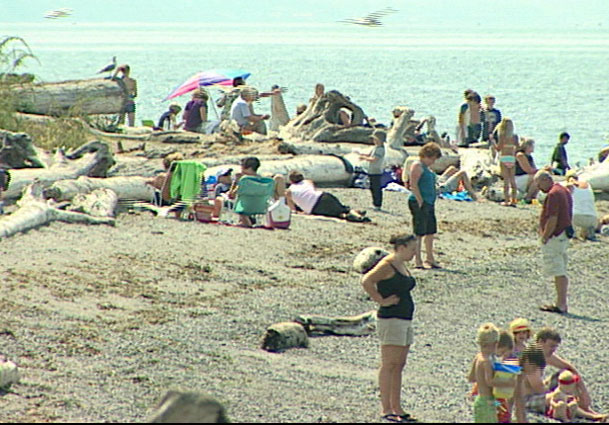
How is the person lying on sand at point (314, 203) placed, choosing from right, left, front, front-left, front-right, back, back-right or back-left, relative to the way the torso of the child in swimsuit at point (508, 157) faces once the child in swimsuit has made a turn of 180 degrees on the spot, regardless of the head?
front-right

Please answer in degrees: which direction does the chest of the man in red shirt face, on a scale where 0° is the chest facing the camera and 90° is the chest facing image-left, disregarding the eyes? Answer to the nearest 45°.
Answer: approximately 90°

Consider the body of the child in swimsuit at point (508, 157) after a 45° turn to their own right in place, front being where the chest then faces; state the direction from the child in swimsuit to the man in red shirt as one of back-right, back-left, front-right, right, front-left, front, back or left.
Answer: back-right
